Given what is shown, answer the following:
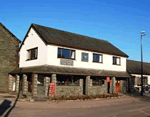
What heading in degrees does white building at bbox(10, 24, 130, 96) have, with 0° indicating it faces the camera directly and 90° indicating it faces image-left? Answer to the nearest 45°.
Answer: approximately 315°
